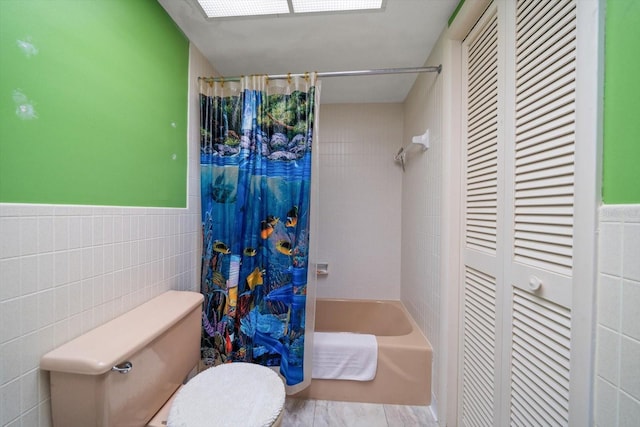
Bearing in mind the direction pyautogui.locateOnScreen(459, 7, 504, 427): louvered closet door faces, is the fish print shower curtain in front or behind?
in front

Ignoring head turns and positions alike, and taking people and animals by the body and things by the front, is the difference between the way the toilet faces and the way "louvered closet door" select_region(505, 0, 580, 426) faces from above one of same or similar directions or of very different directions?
very different directions

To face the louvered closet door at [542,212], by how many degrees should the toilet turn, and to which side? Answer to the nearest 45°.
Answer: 0° — it already faces it

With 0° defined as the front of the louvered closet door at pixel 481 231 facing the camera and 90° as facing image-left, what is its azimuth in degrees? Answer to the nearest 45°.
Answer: approximately 45°

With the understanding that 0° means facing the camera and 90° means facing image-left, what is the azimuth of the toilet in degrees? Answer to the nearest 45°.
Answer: approximately 315°

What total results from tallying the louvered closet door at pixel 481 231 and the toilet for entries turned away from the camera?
0

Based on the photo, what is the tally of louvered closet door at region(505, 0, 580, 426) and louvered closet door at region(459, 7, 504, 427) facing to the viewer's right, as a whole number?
0

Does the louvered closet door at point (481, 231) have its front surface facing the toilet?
yes
